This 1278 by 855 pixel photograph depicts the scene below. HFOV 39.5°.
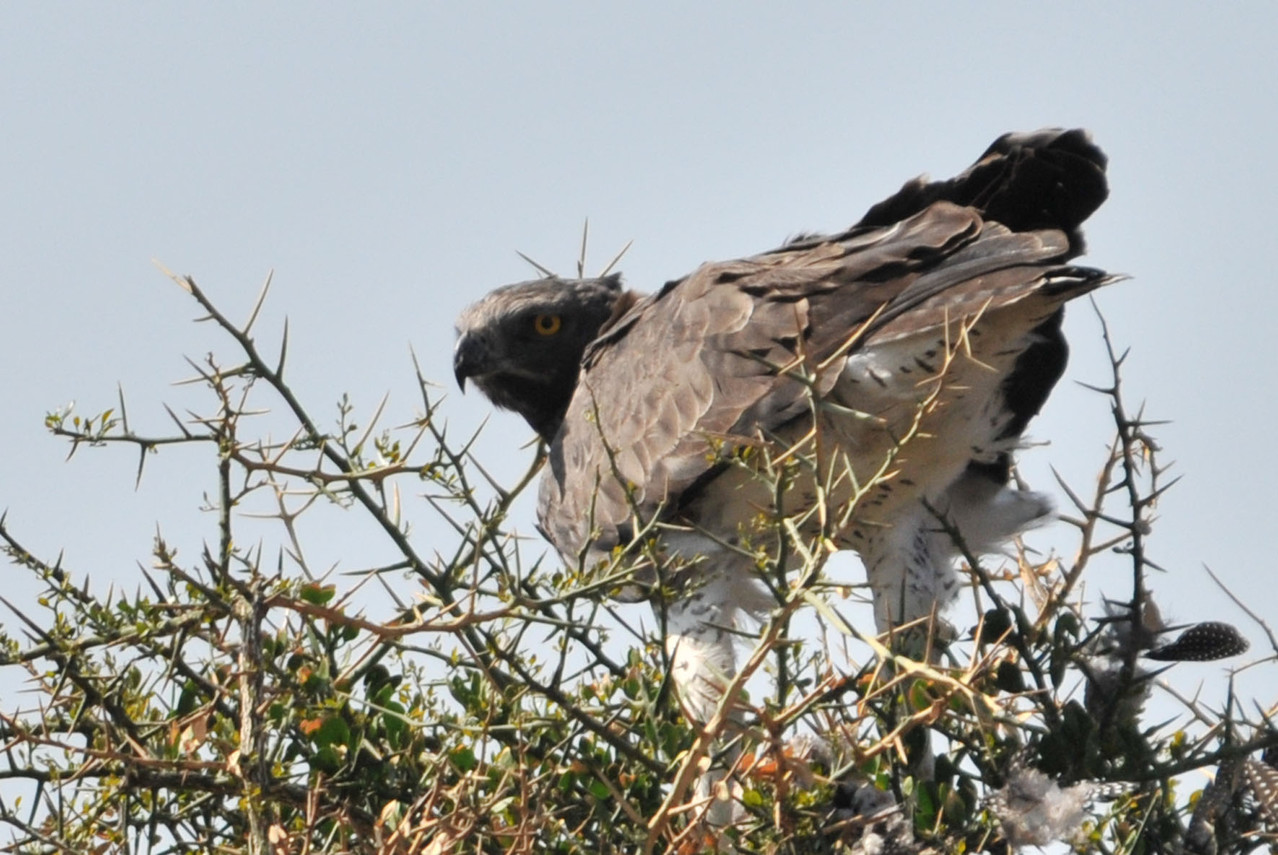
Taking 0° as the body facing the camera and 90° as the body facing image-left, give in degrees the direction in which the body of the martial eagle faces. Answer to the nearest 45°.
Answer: approximately 90°
